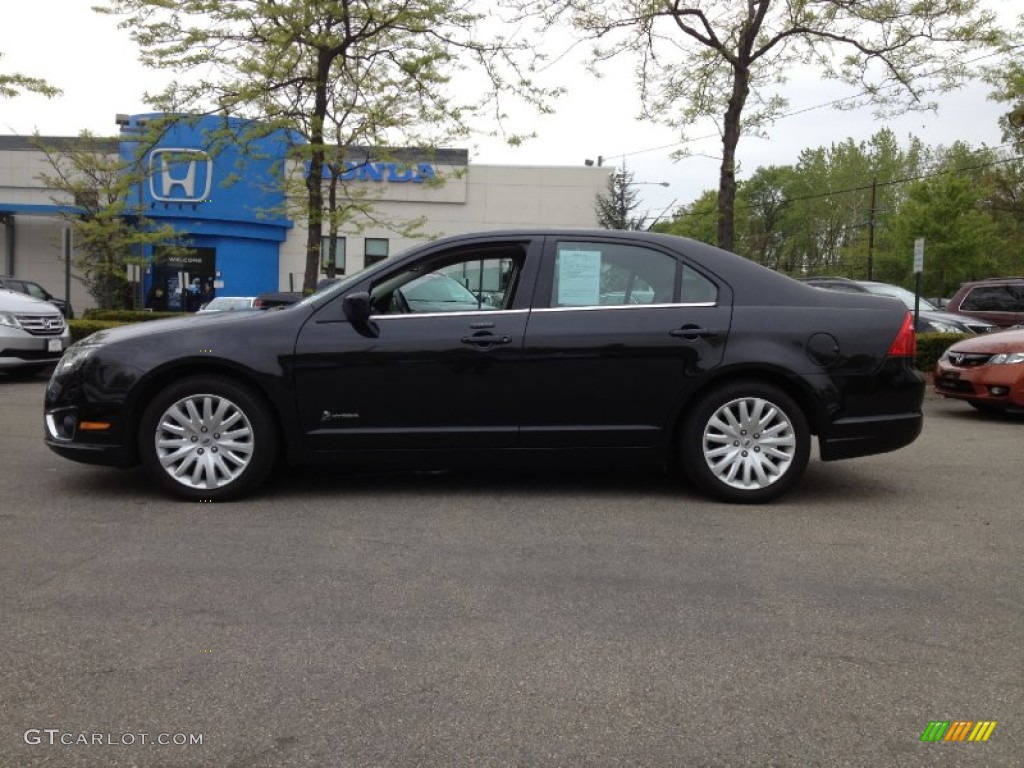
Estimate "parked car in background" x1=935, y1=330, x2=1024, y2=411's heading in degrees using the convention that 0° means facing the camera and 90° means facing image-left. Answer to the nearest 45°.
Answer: approximately 45°

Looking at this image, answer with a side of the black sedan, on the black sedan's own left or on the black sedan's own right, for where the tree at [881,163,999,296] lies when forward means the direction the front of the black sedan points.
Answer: on the black sedan's own right

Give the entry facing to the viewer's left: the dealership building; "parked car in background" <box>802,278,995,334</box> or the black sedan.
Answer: the black sedan

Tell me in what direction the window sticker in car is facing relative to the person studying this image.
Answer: facing the viewer

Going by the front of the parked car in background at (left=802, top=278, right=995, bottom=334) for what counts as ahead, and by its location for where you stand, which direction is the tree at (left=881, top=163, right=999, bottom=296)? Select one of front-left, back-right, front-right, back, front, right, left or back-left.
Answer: back-left

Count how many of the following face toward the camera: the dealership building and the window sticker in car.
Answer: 2

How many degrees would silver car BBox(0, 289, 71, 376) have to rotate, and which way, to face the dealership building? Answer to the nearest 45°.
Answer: approximately 135° to its left

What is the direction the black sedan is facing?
to the viewer's left

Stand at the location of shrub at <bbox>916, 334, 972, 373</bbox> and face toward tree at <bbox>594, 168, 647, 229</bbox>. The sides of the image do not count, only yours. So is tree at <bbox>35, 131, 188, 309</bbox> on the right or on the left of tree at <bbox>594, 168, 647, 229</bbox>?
left

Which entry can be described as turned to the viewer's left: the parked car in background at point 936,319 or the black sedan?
the black sedan

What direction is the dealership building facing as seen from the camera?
toward the camera

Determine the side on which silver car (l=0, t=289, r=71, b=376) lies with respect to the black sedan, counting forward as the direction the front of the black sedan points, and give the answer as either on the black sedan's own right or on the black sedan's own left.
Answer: on the black sedan's own right

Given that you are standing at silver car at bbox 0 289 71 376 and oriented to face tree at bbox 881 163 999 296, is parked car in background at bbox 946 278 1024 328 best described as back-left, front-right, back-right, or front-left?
front-right

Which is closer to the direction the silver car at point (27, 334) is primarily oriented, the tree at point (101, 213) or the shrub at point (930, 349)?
the shrub

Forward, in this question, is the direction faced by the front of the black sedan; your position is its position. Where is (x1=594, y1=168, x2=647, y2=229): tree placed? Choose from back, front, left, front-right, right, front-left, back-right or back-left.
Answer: right

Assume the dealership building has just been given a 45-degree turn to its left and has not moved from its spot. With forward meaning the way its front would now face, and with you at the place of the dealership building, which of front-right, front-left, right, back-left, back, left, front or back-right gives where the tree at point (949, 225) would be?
front-left
